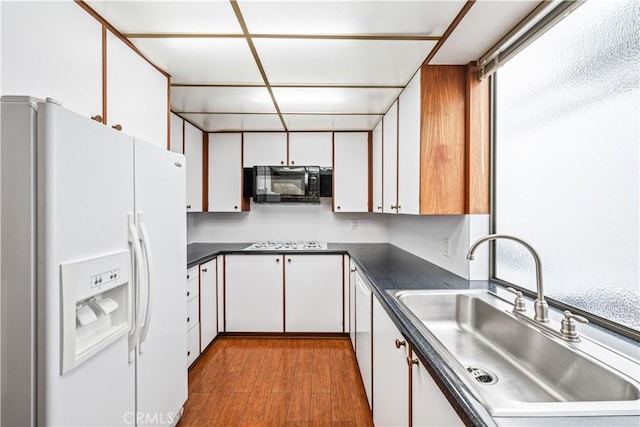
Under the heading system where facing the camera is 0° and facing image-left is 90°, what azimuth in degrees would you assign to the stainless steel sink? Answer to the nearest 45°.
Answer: approximately 45°

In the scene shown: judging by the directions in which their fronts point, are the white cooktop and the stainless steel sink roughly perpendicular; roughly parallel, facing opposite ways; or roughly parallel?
roughly perpendicular

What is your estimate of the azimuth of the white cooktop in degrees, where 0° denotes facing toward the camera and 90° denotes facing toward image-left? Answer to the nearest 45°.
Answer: approximately 0°

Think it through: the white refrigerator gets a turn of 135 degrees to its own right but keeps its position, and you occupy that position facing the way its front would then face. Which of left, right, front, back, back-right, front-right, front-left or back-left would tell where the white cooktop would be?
back-right

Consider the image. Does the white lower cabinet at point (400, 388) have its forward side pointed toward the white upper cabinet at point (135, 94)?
yes

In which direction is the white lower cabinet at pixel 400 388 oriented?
to the viewer's left

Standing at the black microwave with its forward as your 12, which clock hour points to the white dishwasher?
The white dishwasher is roughly at 11 o'clock from the black microwave.

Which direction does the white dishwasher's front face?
to the viewer's left

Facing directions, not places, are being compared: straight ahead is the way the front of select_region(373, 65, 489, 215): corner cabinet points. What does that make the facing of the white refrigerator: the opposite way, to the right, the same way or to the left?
the opposite way

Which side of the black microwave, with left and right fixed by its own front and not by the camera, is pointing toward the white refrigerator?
front

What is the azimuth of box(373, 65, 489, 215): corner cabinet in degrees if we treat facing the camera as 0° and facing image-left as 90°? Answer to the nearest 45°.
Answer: approximately 90°

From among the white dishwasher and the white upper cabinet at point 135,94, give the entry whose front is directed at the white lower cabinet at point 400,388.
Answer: the white upper cabinet
